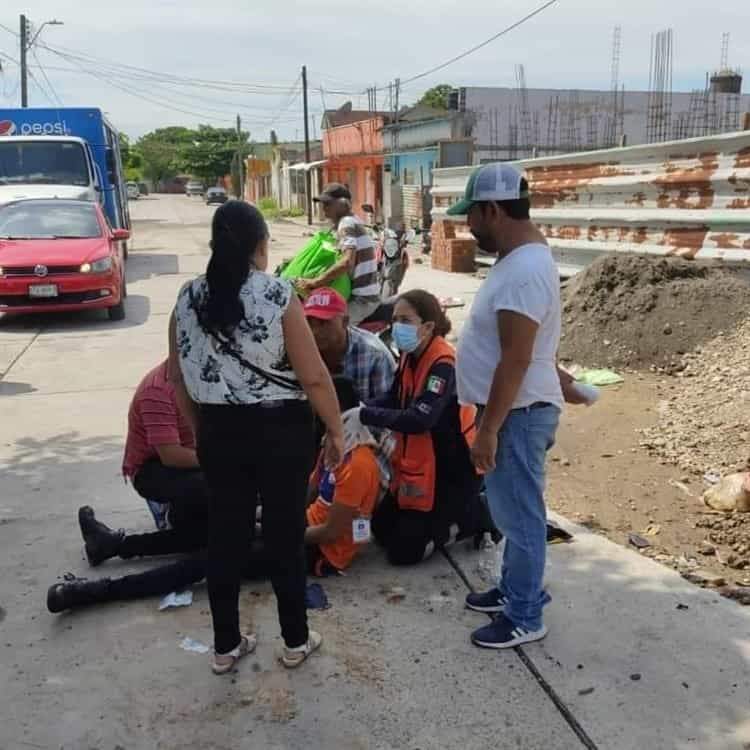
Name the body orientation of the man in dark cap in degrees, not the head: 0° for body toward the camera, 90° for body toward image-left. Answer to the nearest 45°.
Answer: approximately 90°

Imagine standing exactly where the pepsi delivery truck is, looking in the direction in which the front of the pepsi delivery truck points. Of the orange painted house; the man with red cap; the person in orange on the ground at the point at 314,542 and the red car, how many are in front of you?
3

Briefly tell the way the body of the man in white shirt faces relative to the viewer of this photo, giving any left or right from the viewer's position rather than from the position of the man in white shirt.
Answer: facing to the left of the viewer

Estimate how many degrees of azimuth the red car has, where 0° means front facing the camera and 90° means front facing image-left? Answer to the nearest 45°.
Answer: approximately 0°

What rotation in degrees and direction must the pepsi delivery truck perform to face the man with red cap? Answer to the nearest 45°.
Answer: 0° — it already faces them

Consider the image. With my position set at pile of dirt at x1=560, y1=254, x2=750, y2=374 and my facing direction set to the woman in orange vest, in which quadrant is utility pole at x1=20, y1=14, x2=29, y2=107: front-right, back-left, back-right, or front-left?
back-right

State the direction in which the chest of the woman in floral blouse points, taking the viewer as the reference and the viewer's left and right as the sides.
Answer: facing away from the viewer and to the right of the viewer

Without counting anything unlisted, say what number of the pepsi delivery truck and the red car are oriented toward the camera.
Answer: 2

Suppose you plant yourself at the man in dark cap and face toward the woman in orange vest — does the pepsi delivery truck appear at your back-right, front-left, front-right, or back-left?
back-right

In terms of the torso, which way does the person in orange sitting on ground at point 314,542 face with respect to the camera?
to the viewer's left

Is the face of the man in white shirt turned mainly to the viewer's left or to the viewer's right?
to the viewer's left

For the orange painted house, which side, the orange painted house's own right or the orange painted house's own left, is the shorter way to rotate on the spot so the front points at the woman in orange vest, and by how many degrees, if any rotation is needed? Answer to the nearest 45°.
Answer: approximately 45° to the orange painted house's own left
